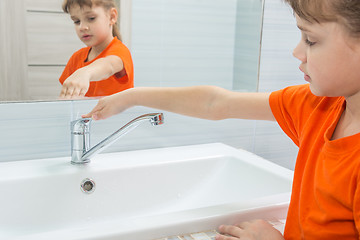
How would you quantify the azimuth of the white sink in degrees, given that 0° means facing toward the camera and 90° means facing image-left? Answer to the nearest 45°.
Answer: approximately 315°

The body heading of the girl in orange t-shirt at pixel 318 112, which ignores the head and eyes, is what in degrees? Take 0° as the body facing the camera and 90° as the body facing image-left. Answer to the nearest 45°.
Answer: approximately 45°

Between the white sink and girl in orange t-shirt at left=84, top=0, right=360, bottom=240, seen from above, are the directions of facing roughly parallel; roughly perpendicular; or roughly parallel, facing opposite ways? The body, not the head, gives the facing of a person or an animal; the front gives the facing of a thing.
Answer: roughly perpendicular

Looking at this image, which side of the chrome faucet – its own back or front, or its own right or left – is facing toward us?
right

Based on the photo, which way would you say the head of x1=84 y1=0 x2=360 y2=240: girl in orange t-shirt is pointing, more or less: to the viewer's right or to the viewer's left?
to the viewer's left

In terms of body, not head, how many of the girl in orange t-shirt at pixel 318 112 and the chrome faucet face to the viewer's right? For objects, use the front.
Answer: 1
